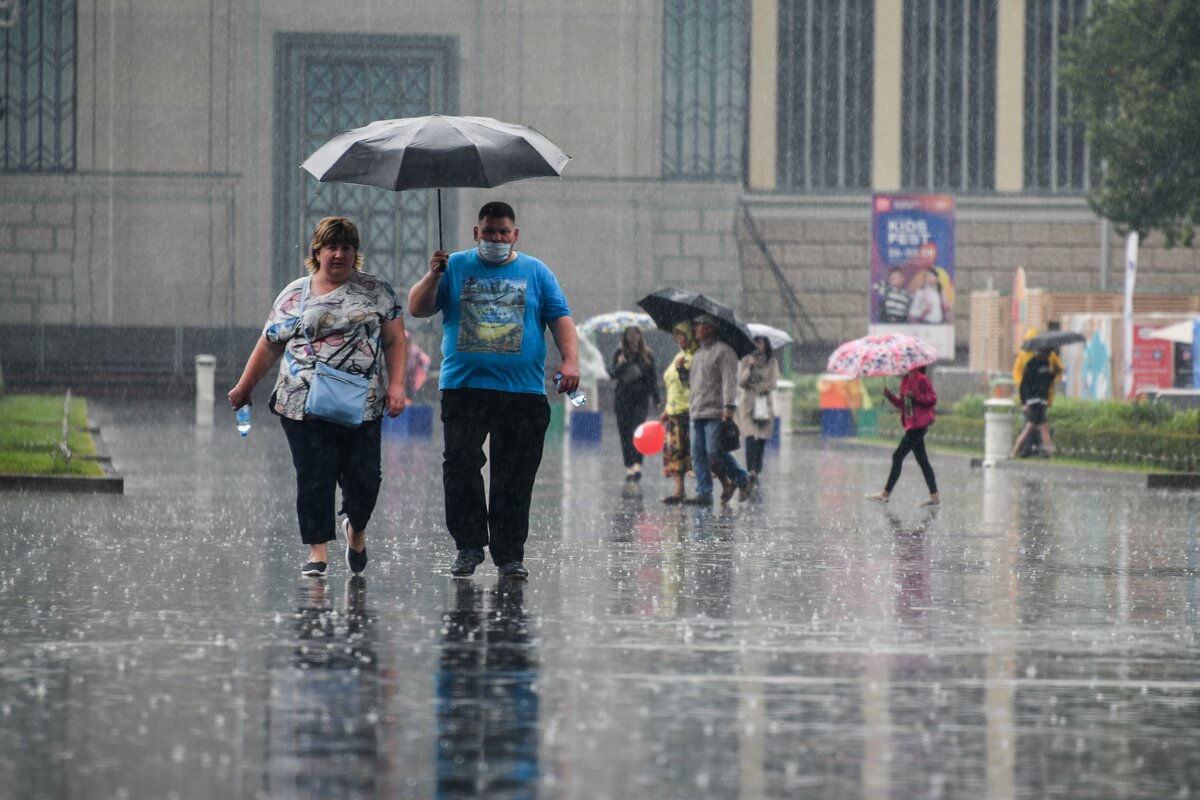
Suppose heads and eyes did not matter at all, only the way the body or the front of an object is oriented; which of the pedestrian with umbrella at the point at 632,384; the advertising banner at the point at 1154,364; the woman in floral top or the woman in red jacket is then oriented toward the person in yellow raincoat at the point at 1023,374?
the advertising banner

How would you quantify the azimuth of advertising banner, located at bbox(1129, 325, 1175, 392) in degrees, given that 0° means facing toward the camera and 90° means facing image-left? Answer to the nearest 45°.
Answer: approximately 0°

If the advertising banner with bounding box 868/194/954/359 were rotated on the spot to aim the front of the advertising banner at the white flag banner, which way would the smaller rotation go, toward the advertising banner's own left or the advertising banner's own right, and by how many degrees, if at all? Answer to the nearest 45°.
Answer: approximately 90° to the advertising banner's own left

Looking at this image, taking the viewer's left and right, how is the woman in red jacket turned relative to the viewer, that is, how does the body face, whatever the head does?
facing to the left of the viewer

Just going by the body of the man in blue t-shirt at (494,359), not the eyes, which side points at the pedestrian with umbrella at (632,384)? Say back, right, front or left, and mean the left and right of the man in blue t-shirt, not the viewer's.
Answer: back

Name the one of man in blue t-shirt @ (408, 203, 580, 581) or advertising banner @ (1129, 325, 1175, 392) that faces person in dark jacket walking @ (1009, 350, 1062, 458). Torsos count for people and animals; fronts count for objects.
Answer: the advertising banner

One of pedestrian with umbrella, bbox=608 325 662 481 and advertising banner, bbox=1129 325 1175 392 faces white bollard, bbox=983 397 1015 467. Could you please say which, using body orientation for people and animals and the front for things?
the advertising banner

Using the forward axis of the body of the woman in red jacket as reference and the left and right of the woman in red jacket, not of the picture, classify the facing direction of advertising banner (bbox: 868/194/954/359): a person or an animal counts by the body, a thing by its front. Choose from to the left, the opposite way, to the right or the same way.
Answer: to the left
